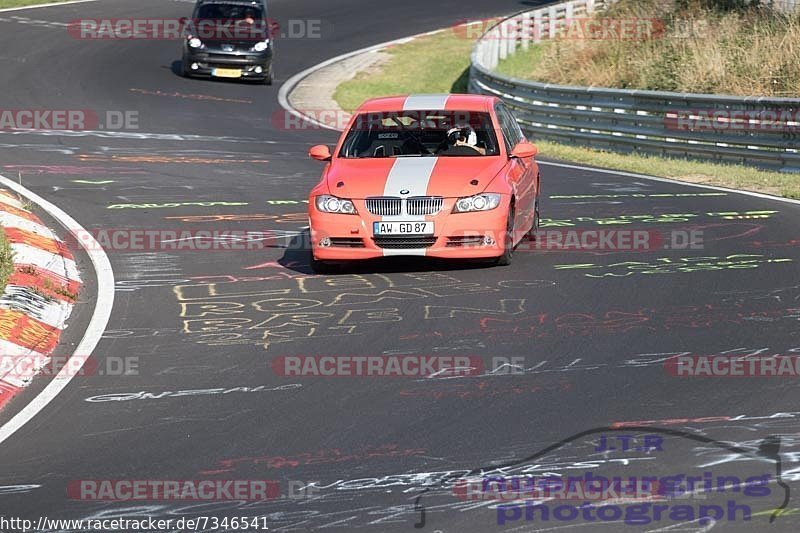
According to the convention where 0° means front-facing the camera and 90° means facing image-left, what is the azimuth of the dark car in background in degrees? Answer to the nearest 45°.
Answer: approximately 0°

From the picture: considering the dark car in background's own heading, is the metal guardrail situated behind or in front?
in front
